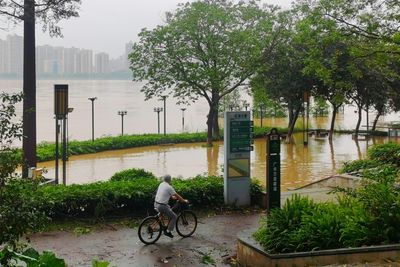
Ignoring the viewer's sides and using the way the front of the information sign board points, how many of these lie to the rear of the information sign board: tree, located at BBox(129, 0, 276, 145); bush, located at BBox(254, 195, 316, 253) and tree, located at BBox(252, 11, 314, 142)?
2

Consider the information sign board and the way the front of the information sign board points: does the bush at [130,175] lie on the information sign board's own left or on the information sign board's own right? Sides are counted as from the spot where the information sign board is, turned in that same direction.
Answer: on the information sign board's own right

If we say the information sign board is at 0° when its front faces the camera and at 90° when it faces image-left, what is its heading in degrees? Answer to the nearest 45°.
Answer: approximately 0°

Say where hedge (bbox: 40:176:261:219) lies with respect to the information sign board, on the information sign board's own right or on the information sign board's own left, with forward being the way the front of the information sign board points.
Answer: on the information sign board's own right

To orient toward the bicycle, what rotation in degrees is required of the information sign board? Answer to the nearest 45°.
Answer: approximately 45° to its right

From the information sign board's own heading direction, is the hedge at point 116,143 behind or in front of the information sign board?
behind

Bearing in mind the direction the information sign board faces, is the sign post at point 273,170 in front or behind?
in front

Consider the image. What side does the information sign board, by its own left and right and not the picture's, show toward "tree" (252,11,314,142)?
back

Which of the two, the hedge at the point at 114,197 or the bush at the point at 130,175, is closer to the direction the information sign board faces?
the hedge

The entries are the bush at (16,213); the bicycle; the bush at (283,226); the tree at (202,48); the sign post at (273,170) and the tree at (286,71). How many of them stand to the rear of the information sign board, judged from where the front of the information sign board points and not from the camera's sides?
2

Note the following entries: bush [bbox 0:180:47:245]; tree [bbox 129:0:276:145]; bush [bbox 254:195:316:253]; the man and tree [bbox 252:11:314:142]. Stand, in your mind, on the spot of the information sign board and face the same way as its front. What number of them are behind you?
2

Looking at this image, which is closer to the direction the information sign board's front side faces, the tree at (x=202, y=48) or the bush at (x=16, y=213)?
the bush
